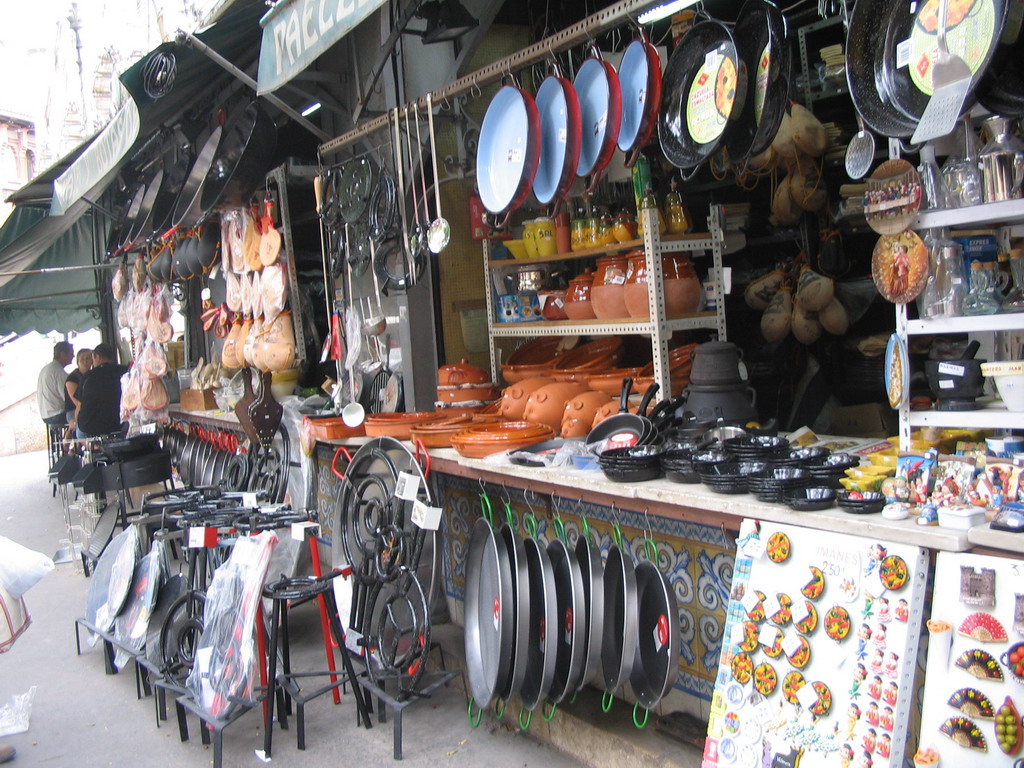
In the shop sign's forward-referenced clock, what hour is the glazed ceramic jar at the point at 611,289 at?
The glazed ceramic jar is roughly at 8 o'clock from the shop sign.

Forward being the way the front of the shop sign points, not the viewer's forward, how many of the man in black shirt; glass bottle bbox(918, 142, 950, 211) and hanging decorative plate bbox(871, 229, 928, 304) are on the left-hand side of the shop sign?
2

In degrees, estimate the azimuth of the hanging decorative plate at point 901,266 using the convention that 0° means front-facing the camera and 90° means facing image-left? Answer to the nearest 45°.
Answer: approximately 0°

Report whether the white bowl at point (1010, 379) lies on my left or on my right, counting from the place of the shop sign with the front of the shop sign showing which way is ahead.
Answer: on my left
